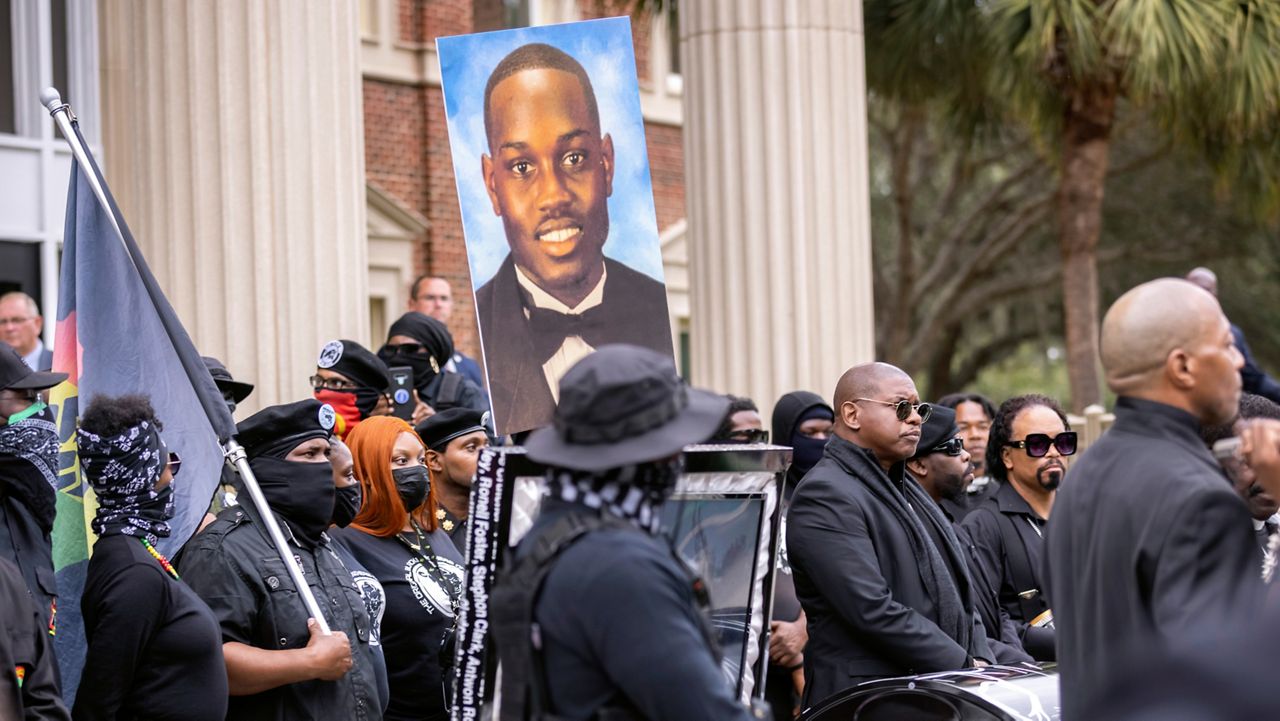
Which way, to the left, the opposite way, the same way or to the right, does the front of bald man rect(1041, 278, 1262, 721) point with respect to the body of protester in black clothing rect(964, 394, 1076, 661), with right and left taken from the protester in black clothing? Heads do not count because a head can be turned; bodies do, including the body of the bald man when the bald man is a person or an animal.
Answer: to the left

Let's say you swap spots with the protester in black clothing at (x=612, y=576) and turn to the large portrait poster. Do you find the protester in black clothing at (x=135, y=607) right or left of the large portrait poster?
left

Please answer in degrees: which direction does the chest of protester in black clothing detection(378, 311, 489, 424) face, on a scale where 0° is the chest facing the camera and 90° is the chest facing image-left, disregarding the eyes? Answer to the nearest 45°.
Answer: approximately 45°

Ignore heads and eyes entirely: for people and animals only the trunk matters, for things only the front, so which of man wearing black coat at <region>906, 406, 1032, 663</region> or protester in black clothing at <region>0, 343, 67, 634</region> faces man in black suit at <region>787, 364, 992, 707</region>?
the protester in black clothing

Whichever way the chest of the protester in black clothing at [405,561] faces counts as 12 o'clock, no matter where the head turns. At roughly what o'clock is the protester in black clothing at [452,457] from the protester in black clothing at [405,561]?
the protester in black clothing at [452,457] is roughly at 8 o'clock from the protester in black clothing at [405,561].

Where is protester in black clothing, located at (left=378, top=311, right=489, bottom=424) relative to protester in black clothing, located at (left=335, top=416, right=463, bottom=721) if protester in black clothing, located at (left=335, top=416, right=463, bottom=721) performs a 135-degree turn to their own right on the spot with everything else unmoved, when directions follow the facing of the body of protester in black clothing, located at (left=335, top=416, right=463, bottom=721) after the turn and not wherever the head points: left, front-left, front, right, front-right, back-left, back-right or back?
right

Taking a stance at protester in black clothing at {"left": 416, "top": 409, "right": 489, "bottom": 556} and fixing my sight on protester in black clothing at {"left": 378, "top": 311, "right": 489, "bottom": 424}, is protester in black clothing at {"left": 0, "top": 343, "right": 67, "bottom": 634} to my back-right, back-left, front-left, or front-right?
back-left
